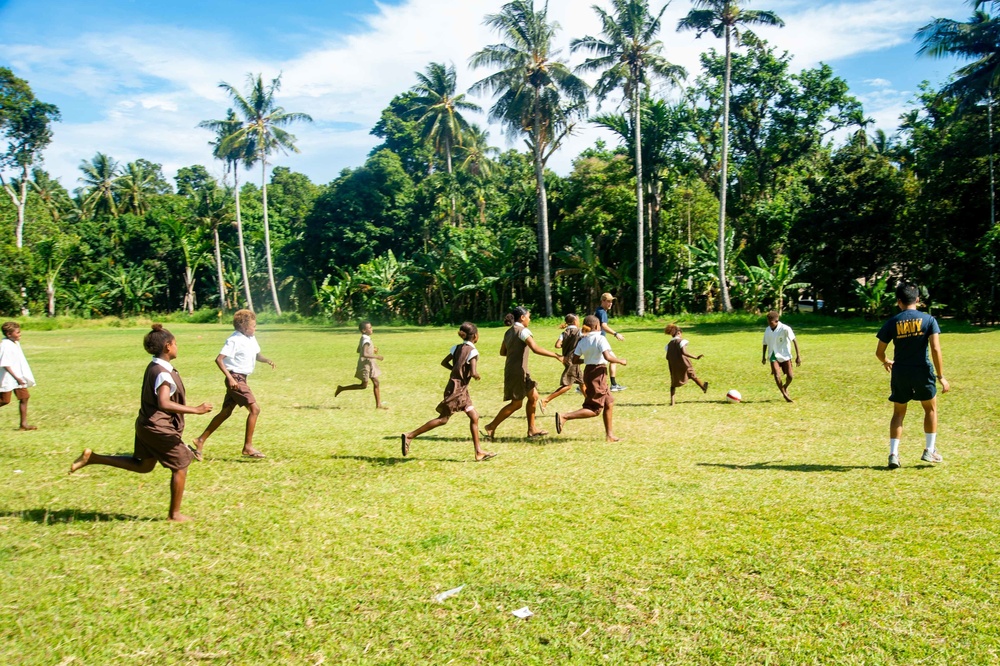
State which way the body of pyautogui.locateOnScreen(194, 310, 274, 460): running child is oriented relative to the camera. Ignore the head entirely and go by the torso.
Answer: to the viewer's right

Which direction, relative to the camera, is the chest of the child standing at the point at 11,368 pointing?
to the viewer's right

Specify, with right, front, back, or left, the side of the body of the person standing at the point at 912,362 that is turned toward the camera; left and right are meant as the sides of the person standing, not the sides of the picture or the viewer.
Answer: back

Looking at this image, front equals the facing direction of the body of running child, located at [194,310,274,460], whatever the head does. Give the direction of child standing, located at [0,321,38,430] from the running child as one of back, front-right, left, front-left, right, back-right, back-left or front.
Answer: back-left

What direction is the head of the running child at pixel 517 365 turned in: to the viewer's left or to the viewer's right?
to the viewer's right

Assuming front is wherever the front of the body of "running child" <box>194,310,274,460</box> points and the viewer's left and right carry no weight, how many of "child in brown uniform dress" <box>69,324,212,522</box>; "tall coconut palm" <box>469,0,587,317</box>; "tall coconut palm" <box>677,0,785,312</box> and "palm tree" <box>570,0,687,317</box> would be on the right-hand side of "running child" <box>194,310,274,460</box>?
1

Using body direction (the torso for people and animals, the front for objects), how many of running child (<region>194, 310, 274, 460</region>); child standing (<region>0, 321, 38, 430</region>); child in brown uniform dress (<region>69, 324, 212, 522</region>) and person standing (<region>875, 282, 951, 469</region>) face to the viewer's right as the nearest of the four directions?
3

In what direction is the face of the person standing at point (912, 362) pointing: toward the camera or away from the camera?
away from the camera

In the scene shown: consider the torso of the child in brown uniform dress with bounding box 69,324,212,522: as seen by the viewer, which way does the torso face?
to the viewer's right
